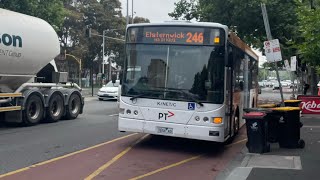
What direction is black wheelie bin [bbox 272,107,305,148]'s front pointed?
to the viewer's left

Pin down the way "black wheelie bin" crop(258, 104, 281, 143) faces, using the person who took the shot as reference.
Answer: facing to the left of the viewer

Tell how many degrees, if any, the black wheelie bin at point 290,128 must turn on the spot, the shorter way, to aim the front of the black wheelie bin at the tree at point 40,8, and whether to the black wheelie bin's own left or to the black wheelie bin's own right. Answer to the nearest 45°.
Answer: approximately 45° to the black wheelie bin's own right

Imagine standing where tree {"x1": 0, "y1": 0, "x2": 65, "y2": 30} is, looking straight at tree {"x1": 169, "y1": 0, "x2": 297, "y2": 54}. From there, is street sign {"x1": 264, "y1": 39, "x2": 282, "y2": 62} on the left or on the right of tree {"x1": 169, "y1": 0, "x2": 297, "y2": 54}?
right

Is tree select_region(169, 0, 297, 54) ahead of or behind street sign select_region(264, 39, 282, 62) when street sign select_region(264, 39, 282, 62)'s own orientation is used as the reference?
behind

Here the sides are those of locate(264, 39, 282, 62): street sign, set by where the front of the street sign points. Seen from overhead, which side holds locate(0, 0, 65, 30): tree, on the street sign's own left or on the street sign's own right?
on the street sign's own right

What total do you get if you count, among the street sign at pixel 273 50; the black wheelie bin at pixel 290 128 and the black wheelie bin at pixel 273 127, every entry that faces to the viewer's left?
2

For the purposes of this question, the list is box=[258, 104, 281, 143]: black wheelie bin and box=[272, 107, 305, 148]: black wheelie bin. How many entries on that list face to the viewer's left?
2

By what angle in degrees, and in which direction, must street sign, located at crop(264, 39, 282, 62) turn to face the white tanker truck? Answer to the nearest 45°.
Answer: approximately 90° to its right

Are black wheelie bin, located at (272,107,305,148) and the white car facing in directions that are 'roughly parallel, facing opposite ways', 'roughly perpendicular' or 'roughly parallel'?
roughly perpendicular

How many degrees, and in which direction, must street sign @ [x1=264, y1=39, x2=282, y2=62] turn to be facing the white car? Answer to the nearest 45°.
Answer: approximately 135° to its right
